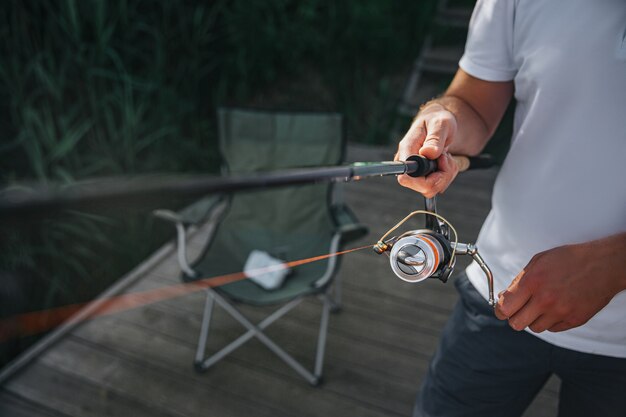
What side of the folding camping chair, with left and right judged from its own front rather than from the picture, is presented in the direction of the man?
front

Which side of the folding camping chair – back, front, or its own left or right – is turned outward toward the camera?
front
